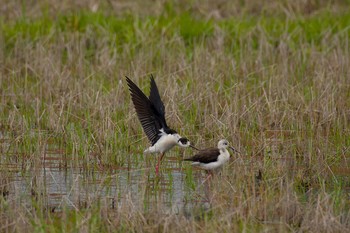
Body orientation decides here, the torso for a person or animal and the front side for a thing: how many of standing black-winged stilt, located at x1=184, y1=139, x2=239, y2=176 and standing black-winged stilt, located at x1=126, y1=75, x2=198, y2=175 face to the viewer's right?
2

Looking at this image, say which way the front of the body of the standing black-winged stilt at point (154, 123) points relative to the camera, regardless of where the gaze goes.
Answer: to the viewer's right

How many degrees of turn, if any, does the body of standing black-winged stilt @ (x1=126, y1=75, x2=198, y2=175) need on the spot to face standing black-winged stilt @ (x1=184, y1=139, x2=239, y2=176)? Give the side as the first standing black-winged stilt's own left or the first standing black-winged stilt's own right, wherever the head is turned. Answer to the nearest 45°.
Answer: approximately 45° to the first standing black-winged stilt's own right

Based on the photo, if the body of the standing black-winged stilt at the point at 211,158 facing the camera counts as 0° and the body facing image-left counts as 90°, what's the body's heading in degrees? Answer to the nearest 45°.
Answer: approximately 270°
